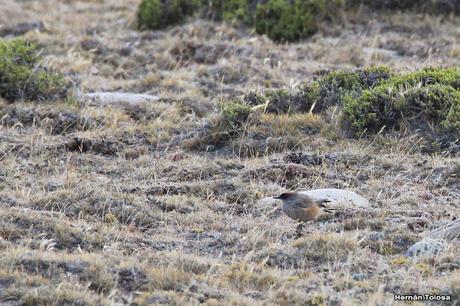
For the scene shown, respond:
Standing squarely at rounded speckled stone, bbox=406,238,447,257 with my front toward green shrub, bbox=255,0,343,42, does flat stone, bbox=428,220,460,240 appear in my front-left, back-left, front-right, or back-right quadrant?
front-right

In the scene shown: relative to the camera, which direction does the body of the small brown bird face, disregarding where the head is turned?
to the viewer's left

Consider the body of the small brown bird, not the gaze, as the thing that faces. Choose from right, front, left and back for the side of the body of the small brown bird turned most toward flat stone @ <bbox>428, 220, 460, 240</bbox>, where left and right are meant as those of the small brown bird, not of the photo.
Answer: back

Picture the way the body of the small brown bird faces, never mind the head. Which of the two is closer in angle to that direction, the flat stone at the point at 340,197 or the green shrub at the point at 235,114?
the green shrub

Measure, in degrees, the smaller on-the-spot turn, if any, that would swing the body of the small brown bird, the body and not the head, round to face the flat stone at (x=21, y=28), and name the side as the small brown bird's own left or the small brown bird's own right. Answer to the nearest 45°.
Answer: approximately 45° to the small brown bird's own right

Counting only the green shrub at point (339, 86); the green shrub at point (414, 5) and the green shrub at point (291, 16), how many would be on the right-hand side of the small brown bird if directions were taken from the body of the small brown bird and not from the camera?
3

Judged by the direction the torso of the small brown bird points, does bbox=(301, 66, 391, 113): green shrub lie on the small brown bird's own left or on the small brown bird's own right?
on the small brown bird's own right

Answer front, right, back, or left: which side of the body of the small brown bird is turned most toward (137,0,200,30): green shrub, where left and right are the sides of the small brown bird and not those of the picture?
right

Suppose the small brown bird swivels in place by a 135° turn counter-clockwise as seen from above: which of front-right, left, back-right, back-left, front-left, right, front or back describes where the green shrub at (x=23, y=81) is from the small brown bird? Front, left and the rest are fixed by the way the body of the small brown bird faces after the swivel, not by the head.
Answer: back

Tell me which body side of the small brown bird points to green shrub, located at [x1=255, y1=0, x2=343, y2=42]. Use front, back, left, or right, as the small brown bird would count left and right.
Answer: right

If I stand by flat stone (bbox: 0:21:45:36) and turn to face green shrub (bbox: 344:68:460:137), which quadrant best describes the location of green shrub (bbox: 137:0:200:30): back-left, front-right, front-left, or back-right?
front-left
